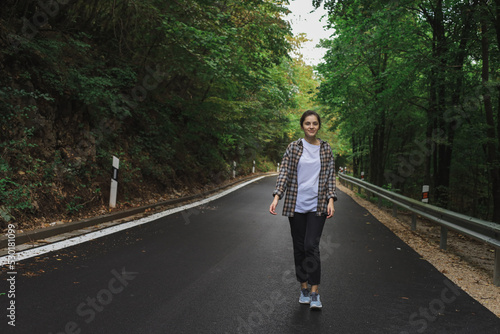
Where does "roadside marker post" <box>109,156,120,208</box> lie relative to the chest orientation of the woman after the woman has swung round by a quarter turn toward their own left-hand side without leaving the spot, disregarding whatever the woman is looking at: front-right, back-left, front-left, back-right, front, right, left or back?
back-left

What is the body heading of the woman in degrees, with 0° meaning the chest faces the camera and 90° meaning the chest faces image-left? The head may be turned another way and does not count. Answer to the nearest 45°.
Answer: approximately 0°
